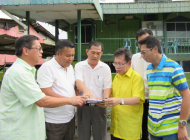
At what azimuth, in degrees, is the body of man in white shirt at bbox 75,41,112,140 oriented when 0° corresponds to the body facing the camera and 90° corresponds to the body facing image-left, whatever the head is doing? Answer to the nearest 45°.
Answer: approximately 0°

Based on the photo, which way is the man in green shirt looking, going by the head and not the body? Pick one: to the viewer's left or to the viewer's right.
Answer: to the viewer's right

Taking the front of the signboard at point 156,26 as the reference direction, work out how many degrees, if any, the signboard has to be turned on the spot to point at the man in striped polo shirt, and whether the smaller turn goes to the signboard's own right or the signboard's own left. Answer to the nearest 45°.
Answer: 0° — it already faces them

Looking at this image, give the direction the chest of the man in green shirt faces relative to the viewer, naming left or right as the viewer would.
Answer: facing to the right of the viewer

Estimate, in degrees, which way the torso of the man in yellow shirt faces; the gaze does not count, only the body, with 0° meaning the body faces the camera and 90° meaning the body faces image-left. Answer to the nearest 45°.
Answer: approximately 45°

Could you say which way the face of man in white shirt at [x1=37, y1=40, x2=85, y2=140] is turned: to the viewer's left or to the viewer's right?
to the viewer's right

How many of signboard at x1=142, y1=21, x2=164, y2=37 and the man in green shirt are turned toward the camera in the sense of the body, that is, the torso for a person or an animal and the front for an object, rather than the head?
1

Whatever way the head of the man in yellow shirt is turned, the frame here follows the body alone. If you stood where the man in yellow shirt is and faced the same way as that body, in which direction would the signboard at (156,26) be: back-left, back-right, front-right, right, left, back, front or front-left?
back-right

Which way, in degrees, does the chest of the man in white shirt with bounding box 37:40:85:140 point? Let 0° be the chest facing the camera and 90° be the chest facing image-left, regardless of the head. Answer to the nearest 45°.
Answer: approximately 315°

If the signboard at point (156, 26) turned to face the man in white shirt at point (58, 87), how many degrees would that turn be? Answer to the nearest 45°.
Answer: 0° — it already faces them
